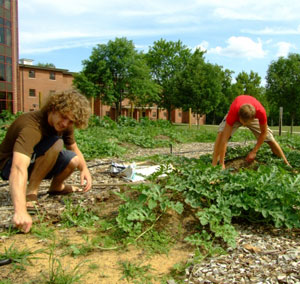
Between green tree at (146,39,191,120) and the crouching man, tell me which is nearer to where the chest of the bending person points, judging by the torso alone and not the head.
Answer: the crouching man

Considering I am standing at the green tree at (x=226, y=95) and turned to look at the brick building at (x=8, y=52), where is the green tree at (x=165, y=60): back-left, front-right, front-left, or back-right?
front-right

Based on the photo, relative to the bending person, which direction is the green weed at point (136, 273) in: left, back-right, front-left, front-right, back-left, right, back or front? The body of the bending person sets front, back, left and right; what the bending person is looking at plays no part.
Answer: front

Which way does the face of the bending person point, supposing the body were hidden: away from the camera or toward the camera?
toward the camera

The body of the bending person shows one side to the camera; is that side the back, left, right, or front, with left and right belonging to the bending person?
front

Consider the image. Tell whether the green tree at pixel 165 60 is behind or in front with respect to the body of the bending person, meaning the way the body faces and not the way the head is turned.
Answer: behind

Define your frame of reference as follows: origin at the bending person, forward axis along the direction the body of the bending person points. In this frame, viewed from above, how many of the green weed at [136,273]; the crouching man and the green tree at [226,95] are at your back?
1

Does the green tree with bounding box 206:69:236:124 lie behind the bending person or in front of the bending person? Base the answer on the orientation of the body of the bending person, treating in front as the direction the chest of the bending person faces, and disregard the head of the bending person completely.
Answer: behind

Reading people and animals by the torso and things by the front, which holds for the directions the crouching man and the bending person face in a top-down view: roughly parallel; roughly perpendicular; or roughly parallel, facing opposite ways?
roughly perpendicular

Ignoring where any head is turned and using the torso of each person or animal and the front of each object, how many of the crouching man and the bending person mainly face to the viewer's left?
0

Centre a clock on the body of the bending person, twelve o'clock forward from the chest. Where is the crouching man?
The crouching man is roughly at 1 o'clock from the bending person.
